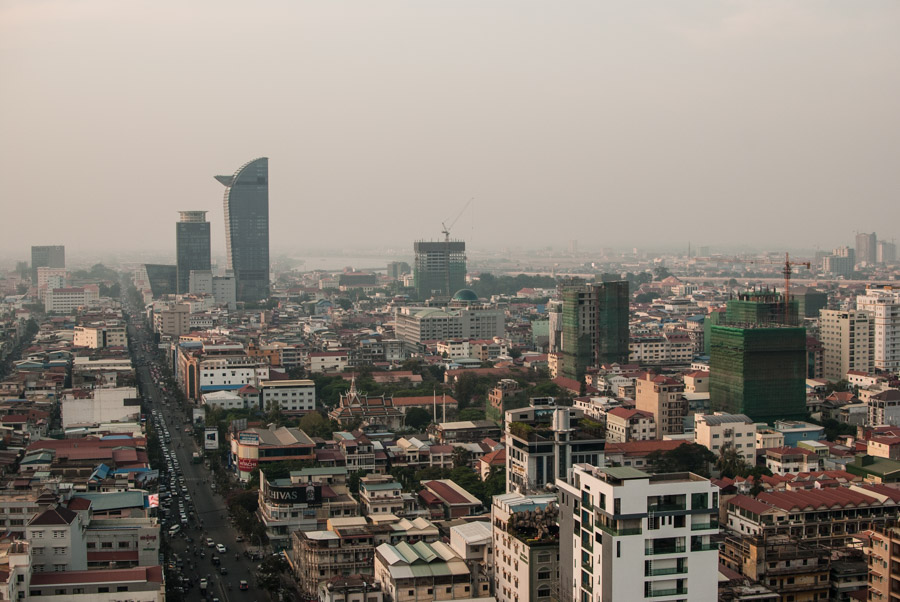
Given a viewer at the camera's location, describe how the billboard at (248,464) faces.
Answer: facing the viewer

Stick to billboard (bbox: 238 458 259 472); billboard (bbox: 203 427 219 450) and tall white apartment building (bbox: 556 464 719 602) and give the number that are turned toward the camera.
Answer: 3

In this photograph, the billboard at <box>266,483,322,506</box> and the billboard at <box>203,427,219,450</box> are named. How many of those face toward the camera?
2

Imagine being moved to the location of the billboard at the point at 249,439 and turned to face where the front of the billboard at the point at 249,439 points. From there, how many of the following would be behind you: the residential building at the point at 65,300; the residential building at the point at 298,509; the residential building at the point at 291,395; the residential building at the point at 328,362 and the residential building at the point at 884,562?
3

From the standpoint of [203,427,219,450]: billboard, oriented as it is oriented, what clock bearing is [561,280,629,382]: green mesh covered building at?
The green mesh covered building is roughly at 8 o'clock from the billboard.

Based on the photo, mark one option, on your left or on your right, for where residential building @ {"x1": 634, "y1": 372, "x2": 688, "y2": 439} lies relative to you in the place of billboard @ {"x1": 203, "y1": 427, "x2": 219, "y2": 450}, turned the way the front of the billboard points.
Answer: on your left

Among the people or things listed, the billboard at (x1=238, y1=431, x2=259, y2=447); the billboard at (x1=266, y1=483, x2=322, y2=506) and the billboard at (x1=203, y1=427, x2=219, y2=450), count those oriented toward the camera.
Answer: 3

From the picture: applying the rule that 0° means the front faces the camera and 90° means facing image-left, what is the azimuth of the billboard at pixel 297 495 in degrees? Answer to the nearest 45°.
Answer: approximately 0°

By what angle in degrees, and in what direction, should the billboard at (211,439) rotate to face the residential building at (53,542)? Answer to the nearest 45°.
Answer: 0° — it already faces it

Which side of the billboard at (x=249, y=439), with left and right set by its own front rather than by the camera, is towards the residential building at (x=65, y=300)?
back

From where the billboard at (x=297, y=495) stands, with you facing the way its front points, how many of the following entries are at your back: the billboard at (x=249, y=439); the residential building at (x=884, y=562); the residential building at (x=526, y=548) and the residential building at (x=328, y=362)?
2

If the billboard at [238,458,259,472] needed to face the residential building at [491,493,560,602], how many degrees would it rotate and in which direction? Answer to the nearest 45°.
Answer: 0° — it already faces it

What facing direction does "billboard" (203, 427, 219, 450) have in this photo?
toward the camera

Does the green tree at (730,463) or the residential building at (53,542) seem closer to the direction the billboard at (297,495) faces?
the residential building

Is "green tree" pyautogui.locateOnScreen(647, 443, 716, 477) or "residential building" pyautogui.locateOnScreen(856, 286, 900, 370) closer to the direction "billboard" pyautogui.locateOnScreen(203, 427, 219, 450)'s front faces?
the green tree

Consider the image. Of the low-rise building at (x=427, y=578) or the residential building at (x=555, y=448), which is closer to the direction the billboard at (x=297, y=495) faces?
the low-rise building
